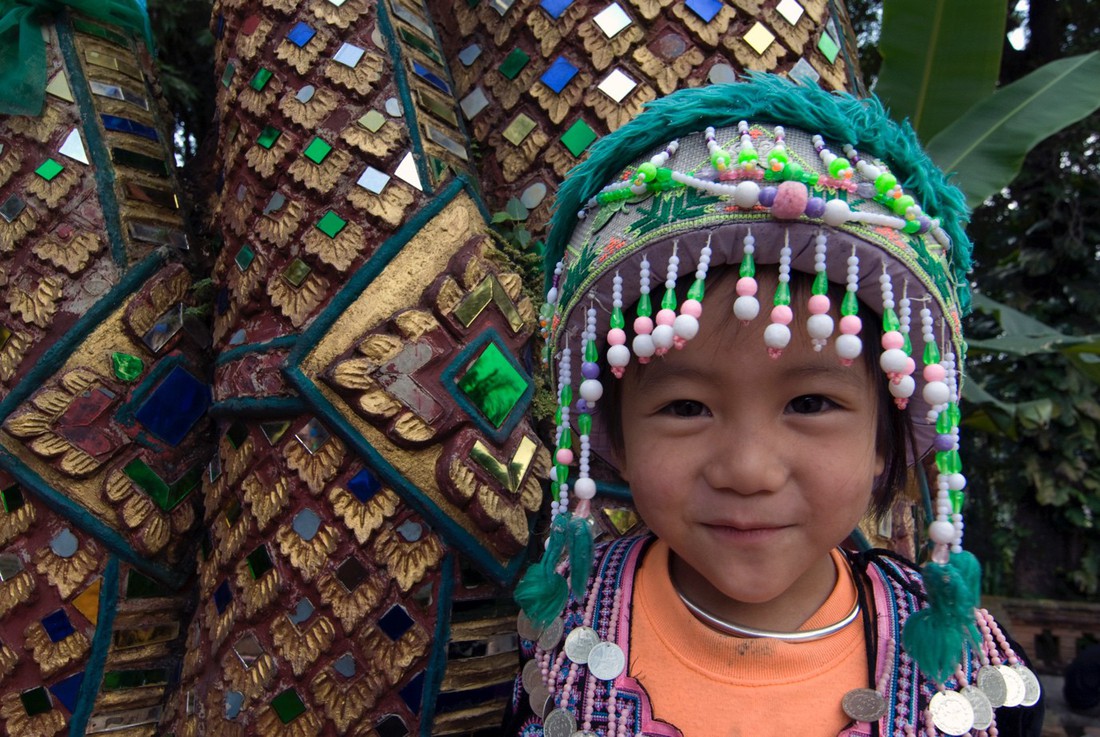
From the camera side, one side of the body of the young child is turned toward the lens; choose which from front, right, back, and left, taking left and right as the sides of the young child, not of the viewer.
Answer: front

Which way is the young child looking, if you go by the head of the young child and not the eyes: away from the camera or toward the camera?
toward the camera
